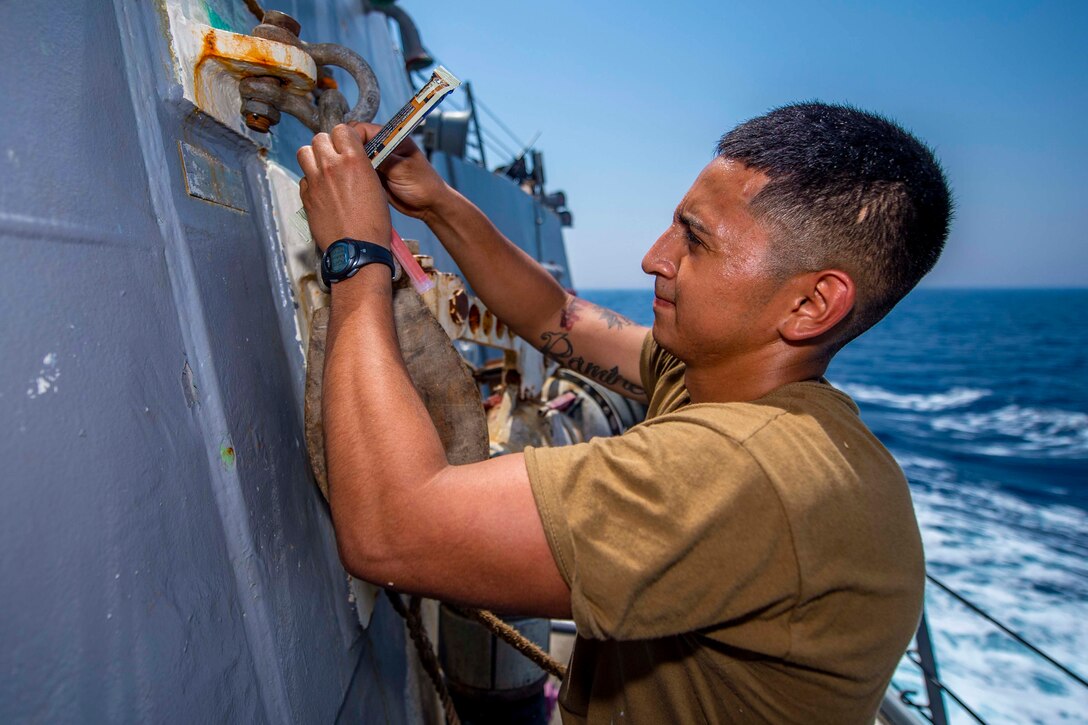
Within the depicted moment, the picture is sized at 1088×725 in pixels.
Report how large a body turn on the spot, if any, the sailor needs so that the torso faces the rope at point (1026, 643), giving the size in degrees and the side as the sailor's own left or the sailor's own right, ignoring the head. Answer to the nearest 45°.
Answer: approximately 135° to the sailor's own right

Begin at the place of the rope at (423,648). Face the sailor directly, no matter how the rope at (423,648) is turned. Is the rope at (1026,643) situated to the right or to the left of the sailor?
left

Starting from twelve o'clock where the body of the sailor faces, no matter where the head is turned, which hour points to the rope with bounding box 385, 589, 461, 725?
The rope is roughly at 1 o'clock from the sailor.

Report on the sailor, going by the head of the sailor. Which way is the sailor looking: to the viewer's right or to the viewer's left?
to the viewer's left

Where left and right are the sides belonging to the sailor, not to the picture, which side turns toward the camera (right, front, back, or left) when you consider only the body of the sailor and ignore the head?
left
